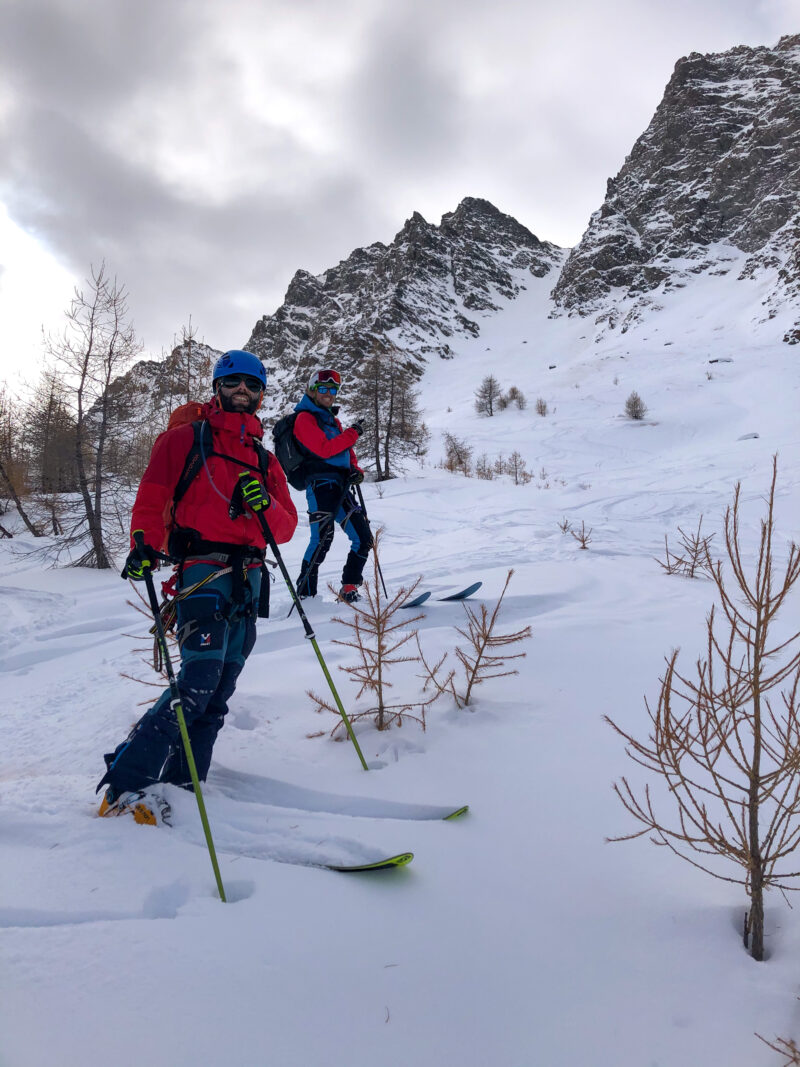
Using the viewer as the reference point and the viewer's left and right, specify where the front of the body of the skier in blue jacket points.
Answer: facing the viewer and to the right of the viewer

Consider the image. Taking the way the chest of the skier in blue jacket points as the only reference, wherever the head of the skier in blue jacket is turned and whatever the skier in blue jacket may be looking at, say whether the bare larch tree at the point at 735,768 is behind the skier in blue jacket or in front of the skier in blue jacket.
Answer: in front

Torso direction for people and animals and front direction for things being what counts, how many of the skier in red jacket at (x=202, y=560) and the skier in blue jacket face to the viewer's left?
0
